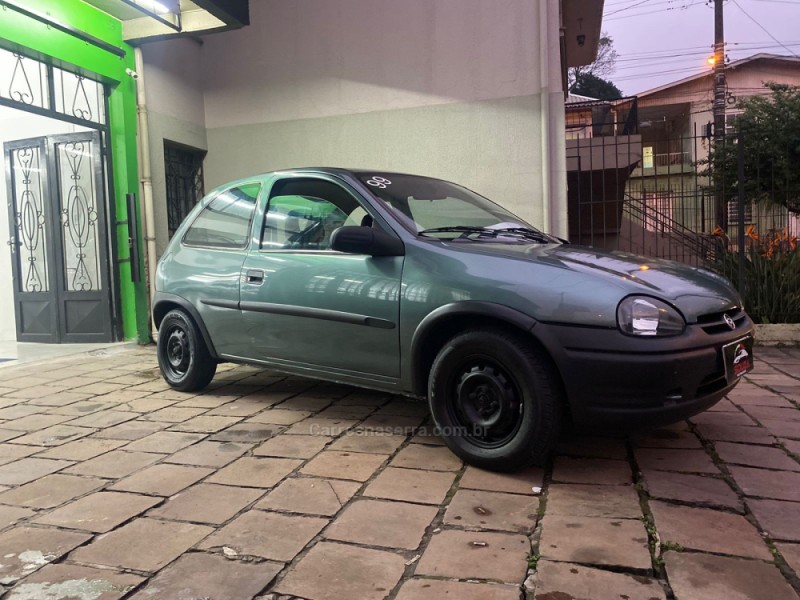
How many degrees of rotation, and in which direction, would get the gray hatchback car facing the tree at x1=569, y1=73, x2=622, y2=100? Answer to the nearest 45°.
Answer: approximately 135° to its left

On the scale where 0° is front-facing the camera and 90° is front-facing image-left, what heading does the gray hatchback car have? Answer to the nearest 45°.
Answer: approximately 315°

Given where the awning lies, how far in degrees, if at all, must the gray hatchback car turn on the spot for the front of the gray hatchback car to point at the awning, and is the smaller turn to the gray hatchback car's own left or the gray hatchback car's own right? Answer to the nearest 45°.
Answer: approximately 180°

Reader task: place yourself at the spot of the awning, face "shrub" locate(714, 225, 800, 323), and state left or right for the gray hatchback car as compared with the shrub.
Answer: right
